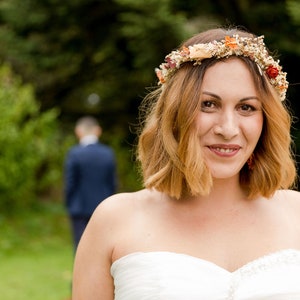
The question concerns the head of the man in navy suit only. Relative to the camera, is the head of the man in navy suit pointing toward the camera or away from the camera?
away from the camera

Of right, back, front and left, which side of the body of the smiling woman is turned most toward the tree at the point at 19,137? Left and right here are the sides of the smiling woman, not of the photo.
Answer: back

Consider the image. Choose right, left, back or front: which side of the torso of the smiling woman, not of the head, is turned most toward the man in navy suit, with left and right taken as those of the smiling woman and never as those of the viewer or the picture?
back

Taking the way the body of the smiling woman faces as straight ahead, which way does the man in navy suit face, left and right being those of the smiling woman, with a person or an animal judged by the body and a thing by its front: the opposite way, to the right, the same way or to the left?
the opposite way

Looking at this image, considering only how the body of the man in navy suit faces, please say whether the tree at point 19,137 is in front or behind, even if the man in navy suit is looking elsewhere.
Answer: in front

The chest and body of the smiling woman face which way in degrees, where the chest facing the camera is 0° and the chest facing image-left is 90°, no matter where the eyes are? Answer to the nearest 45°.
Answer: approximately 0°

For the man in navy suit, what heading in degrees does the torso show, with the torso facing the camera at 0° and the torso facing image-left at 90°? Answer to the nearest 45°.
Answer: approximately 180°

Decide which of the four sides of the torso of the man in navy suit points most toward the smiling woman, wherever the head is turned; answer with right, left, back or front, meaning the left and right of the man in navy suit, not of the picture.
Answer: back

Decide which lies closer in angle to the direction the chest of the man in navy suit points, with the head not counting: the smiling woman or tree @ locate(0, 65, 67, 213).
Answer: the tree

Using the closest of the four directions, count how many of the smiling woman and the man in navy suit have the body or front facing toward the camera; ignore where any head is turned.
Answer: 1
